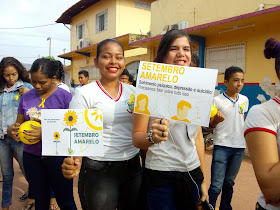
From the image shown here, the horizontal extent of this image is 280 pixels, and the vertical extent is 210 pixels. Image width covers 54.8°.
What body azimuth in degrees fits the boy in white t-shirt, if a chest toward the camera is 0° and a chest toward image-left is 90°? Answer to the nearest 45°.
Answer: approximately 315°

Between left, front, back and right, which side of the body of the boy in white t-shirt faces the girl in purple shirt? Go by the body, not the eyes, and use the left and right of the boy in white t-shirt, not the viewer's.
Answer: right

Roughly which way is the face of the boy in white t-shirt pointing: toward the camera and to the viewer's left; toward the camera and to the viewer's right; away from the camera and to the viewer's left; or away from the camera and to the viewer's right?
toward the camera and to the viewer's right

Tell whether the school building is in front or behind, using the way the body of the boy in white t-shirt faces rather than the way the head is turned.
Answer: behind
